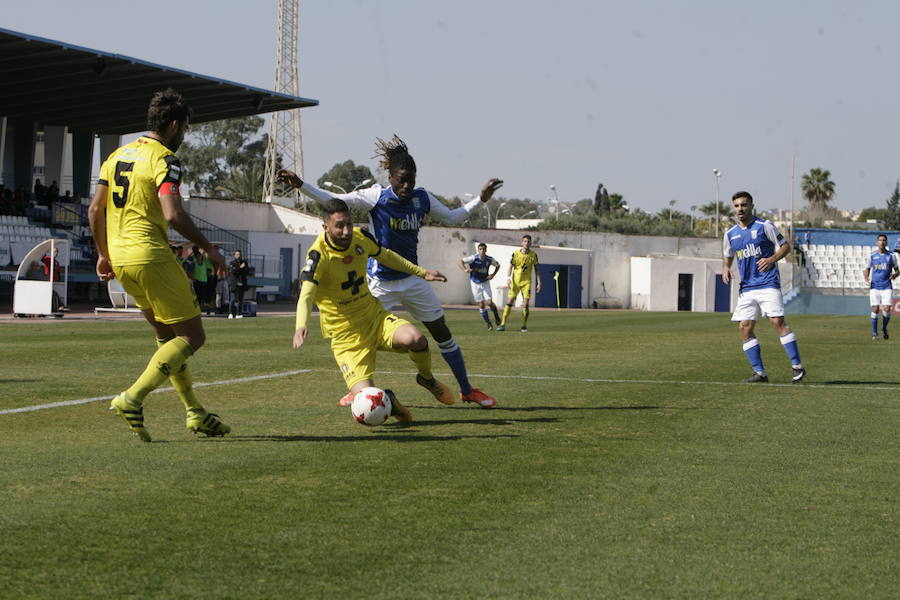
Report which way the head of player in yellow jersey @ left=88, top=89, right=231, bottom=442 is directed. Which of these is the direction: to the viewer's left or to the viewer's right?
to the viewer's right

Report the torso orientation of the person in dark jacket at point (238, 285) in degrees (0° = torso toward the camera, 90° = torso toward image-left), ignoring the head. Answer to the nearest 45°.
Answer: approximately 315°

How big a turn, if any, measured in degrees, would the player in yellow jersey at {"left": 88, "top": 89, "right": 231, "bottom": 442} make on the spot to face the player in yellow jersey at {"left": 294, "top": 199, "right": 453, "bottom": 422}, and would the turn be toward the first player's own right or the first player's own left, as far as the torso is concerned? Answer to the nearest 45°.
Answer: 0° — they already face them

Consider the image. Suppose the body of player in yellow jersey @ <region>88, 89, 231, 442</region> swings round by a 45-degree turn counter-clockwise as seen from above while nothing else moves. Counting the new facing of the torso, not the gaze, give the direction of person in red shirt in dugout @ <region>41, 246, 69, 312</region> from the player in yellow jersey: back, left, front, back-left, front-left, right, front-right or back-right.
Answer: front

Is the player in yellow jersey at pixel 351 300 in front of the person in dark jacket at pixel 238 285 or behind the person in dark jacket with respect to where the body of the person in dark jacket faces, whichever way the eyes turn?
in front

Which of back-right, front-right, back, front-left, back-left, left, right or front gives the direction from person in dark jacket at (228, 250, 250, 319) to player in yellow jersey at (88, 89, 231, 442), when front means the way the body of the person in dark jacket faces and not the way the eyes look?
front-right

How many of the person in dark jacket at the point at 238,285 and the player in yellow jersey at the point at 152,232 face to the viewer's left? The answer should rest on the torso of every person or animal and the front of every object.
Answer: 0

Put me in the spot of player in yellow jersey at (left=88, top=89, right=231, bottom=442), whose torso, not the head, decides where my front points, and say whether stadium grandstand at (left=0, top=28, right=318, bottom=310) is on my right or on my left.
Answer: on my left

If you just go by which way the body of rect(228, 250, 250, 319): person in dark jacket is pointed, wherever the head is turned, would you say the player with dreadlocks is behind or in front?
in front

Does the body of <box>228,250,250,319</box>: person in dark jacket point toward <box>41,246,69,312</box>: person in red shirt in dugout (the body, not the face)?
no

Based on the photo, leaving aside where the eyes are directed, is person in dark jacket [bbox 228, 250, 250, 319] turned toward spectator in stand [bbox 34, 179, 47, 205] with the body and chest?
no

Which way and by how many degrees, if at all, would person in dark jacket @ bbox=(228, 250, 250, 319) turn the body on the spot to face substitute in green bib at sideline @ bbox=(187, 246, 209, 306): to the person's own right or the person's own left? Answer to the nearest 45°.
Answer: approximately 90° to the person's own right

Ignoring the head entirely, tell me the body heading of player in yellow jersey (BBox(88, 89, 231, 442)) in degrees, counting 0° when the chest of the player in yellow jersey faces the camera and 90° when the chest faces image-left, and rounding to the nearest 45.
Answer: approximately 225°
